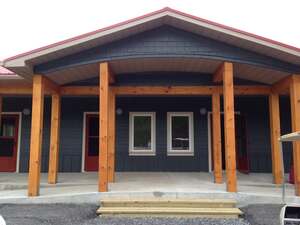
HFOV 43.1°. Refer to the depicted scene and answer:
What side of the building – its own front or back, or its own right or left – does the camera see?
front
